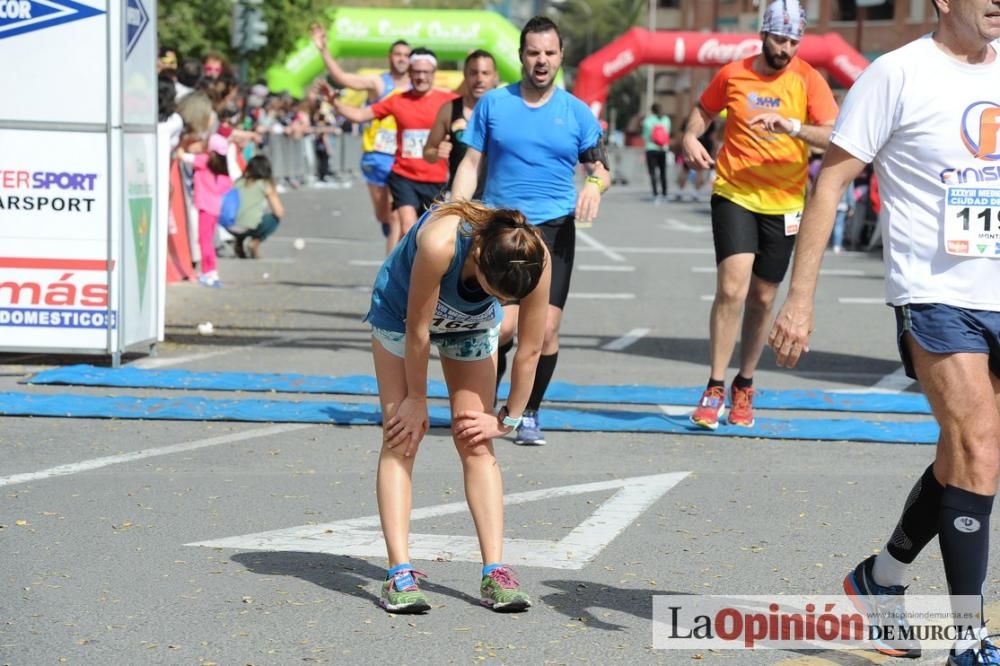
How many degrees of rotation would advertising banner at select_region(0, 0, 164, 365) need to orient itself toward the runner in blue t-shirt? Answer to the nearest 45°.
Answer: approximately 45° to its left

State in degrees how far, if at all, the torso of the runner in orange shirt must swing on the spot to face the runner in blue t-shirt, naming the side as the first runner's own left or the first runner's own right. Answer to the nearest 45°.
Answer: approximately 45° to the first runner's own right

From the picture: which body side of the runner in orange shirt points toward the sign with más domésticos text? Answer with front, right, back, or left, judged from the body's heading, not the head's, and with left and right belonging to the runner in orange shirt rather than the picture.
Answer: right

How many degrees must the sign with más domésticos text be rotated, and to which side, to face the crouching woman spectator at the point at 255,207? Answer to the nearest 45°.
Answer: approximately 180°

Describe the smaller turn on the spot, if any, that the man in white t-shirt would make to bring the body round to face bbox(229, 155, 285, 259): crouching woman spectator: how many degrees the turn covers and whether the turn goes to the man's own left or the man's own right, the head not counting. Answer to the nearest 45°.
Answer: approximately 180°

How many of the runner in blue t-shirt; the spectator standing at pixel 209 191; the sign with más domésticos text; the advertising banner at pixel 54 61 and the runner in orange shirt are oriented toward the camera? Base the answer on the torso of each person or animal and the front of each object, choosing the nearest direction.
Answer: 4

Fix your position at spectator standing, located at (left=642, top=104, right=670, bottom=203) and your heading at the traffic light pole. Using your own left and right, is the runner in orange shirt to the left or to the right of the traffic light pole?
left
